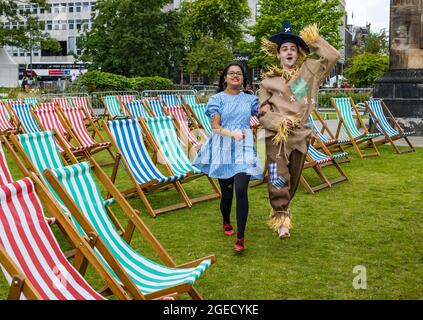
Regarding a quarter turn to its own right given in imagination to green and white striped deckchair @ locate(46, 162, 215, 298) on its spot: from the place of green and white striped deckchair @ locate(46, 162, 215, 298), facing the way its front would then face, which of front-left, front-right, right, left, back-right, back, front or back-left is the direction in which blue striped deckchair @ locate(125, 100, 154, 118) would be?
back-right

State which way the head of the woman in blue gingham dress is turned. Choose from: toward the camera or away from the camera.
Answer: toward the camera

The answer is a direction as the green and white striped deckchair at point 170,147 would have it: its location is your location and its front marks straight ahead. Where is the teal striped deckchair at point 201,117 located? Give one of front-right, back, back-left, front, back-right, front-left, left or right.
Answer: back-left

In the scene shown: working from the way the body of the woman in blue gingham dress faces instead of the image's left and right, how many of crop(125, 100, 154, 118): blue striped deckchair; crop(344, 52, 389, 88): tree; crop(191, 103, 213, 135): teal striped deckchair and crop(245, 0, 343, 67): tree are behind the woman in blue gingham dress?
4

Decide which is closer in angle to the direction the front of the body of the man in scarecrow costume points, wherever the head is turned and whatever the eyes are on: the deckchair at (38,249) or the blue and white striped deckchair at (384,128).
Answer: the deckchair

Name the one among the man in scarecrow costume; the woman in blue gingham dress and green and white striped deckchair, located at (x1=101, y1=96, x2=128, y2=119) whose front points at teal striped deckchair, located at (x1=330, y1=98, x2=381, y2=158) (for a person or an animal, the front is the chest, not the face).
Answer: the green and white striped deckchair

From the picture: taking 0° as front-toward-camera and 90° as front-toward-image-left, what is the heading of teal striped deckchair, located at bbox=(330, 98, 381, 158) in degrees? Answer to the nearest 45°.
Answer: approximately 315°

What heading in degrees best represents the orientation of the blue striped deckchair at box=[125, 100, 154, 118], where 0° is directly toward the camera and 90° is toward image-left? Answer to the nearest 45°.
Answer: approximately 315°

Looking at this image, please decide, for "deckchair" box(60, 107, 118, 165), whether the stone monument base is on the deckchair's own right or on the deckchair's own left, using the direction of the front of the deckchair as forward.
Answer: on the deckchair's own left

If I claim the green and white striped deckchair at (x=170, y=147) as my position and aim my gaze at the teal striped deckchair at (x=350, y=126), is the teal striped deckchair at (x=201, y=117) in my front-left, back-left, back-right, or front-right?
front-left

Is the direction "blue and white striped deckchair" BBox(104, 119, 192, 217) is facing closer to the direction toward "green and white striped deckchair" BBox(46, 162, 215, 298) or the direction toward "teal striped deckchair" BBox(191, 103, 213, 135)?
the green and white striped deckchair

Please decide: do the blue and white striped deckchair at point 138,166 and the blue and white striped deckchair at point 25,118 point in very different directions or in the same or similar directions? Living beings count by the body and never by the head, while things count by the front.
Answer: same or similar directions

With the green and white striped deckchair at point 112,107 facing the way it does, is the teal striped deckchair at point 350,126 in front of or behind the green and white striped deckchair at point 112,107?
in front

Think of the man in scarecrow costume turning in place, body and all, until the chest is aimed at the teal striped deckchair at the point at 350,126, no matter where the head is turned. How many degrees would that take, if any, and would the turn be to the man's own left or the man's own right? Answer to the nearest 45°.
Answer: approximately 180°

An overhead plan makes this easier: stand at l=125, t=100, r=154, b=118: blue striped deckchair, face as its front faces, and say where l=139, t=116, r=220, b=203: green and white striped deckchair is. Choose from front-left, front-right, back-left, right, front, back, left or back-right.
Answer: front-right

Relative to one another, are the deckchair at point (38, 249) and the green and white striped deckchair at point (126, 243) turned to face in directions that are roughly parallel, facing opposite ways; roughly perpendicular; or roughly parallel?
roughly parallel

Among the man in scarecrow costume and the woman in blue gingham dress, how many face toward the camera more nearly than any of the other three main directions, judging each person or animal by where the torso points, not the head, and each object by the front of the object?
2

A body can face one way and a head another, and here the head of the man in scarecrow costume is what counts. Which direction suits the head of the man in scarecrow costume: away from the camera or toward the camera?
toward the camera

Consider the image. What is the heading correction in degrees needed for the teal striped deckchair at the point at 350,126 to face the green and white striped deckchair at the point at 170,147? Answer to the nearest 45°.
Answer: approximately 90° to its right

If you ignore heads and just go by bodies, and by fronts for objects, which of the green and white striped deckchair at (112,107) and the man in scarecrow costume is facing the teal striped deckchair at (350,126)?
the green and white striped deckchair

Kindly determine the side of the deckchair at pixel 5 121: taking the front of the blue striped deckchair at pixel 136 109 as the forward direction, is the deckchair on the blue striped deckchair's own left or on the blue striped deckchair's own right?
on the blue striped deckchair's own right

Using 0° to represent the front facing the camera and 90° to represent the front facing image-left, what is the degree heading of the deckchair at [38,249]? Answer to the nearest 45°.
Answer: approximately 315°
